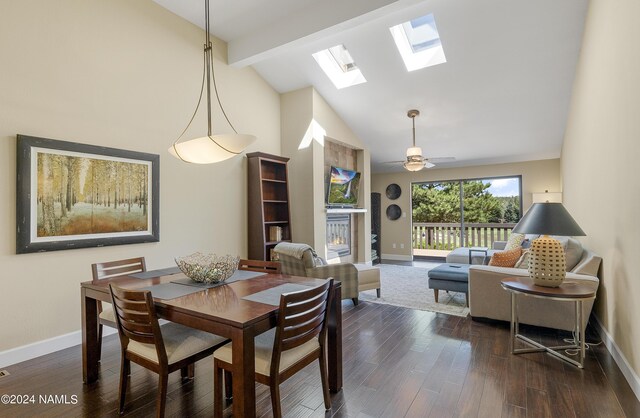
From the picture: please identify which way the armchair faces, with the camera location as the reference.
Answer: facing away from the viewer and to the right of the viewer

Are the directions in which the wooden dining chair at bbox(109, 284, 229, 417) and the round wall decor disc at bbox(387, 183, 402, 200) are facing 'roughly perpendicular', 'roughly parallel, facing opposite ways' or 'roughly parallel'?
roughly parallel, facing opposite ways

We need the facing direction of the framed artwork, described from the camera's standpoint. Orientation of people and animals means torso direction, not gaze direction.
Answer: facing the viewer and to the right of the viewer

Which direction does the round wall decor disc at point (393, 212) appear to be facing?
toward the camera

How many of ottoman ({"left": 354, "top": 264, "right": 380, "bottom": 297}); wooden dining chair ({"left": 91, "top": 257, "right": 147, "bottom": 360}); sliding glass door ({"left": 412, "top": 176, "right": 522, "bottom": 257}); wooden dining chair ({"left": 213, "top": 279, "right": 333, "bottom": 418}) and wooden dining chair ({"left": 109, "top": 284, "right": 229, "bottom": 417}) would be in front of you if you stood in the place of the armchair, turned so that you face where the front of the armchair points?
2

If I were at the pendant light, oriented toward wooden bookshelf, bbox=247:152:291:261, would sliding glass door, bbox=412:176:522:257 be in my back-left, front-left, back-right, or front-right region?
front-right

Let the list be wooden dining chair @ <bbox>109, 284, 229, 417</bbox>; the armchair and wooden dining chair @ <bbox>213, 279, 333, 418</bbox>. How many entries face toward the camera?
0

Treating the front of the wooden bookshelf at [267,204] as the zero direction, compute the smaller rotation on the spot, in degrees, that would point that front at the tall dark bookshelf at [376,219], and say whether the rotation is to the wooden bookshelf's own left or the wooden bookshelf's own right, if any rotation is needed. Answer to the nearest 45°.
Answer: approximately 90° to the wooden bookshelf's own left

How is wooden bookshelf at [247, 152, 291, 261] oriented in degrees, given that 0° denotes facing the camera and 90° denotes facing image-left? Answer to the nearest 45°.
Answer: approximately 315°

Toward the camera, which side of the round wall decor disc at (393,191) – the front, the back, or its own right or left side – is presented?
front

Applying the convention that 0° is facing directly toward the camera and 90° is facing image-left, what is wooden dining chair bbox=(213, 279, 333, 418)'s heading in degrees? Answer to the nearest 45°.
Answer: approximately 135°

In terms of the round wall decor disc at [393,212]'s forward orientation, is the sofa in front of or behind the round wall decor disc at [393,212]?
in front

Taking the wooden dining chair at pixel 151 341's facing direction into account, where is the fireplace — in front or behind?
in front

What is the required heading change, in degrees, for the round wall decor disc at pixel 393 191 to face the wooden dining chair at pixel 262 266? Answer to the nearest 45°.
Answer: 0° — it already faces it

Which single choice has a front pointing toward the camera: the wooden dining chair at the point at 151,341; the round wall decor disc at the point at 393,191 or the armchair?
the round wall decor disc
